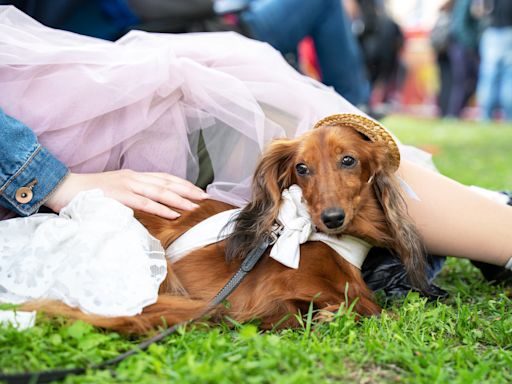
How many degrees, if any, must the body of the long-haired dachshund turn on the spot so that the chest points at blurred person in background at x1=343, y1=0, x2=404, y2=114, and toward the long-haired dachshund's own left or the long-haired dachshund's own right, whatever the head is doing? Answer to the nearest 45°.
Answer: approximately 135° to the long-haired dachshund's own left

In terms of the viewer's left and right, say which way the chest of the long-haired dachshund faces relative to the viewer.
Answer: facing the viewer and to the right of the viewer

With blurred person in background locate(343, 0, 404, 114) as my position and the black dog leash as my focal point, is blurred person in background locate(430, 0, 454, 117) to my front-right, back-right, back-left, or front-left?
back-left

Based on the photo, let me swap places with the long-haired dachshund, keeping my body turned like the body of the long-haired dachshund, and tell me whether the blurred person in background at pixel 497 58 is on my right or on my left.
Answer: on my left
